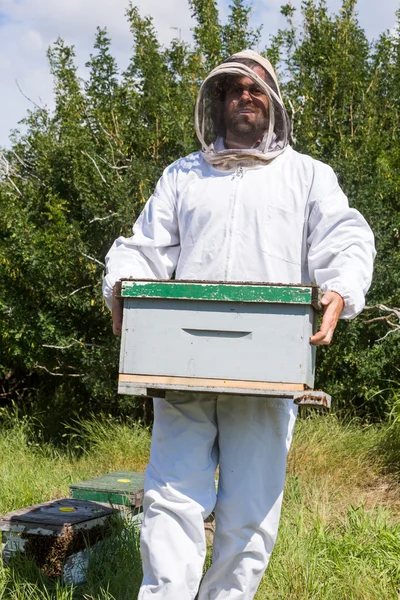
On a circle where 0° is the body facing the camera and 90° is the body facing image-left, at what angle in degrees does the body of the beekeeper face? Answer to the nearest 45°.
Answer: approximately 0°

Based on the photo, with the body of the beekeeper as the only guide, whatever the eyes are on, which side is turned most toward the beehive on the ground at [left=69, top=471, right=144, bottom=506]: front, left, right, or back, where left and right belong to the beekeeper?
back
